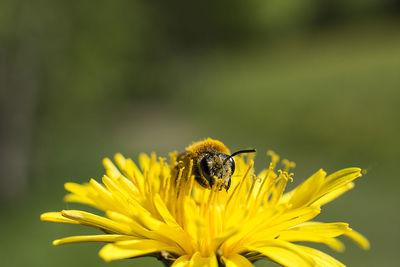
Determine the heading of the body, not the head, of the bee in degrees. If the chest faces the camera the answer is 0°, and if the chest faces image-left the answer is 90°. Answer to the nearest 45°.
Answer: approximately 315°
